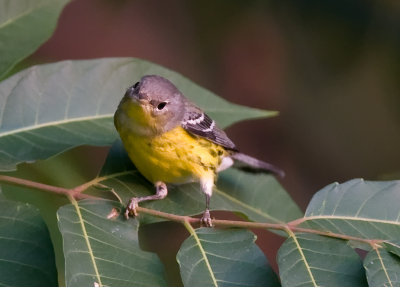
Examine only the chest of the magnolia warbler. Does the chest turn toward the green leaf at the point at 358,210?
no

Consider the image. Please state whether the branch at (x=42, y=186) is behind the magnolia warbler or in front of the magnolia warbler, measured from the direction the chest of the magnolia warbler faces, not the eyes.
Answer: in front

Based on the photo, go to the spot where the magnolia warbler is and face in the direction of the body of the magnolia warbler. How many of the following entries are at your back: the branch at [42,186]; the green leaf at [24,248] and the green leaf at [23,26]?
0

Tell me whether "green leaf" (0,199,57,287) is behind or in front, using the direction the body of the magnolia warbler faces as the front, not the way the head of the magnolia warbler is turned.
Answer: in front

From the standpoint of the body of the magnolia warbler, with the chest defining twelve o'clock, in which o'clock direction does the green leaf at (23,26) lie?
The green leaf is roughly at 1 o'clock from the magnolia warbler.

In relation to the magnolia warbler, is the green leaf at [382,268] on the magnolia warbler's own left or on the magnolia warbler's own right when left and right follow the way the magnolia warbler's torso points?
on the magnolia warbler's own left

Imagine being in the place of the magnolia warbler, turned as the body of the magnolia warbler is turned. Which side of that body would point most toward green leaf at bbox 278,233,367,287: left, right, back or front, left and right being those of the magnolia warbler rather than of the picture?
left

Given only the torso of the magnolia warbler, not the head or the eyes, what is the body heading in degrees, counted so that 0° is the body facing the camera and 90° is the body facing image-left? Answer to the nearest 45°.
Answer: approximately 45°

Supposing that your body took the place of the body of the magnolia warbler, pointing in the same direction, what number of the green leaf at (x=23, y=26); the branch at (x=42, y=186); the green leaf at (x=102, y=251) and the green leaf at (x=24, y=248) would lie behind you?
0

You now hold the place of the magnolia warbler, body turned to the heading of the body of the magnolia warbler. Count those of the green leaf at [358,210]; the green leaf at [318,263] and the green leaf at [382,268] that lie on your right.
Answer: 0

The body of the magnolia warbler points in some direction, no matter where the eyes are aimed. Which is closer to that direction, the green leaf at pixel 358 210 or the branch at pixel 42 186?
the branch

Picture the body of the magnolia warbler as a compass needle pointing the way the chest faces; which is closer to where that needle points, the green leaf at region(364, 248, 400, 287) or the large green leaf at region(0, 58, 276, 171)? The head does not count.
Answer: the large green leaf

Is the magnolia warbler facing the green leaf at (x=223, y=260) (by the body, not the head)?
no
